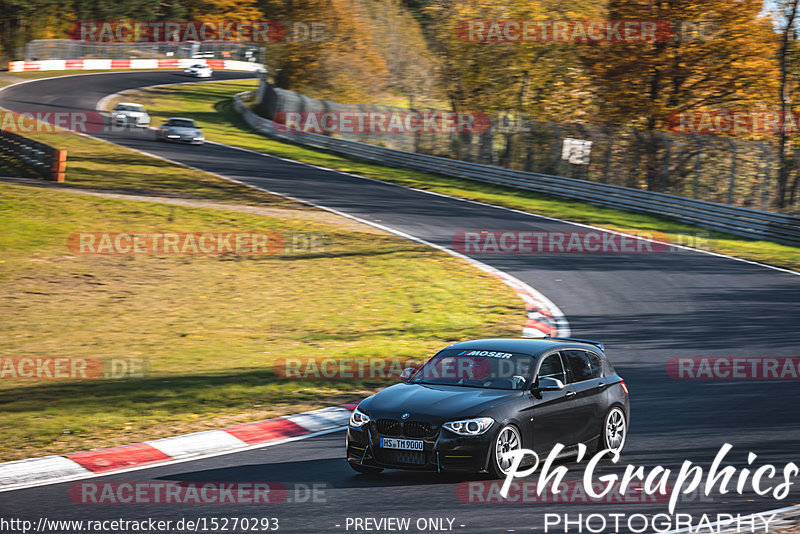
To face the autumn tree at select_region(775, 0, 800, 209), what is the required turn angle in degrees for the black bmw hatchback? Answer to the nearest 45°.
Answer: approximately 135° to its right

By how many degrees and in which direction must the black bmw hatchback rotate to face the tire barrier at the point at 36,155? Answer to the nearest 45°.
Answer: approximately 90° to its right

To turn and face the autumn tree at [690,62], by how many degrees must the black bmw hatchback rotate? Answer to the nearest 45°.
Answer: approximately 135° to its right

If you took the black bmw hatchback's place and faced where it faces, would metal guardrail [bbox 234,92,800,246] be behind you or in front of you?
behind

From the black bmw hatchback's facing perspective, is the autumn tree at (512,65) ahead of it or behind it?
behind

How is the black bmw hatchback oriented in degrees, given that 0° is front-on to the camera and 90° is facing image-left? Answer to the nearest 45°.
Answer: approximately 45°

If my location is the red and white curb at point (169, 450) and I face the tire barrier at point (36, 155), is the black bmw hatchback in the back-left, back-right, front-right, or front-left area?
back-right
